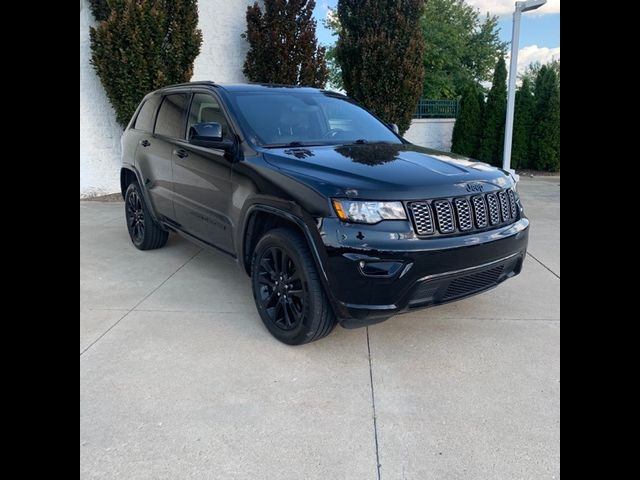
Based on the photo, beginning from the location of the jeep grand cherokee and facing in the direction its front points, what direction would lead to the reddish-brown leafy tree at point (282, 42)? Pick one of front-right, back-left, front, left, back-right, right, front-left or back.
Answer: back-left

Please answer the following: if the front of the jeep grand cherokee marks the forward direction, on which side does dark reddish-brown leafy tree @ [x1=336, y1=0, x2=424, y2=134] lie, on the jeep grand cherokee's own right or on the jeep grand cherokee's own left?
on the jeep grand cherokee's own left

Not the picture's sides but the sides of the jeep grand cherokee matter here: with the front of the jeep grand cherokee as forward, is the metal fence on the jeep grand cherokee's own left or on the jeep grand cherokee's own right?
on the jeep grand cherokee's own left

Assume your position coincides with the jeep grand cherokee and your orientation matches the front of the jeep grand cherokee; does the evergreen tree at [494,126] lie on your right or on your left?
on your left

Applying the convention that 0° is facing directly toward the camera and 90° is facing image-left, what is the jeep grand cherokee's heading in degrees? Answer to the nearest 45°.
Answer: approximately 315°

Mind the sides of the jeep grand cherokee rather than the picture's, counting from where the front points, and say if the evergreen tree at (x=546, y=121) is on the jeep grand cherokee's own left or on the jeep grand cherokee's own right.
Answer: on the jeep grand cherokee's own left

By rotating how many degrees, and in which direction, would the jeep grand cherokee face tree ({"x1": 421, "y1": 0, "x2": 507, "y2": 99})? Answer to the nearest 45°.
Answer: approximately 135° to its left
